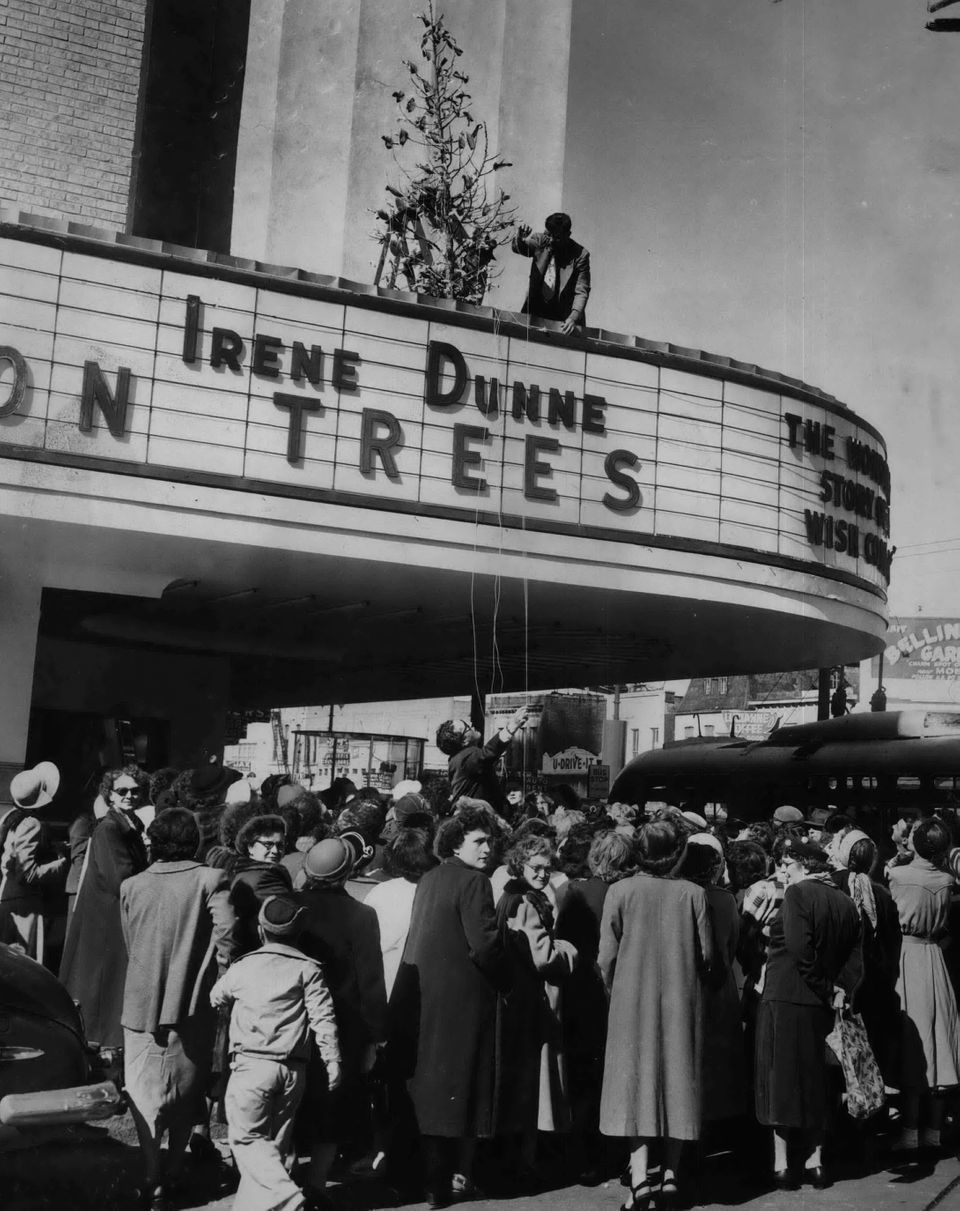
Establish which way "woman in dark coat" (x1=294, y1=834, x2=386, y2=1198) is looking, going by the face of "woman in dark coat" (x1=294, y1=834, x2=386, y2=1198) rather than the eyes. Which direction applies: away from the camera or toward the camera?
away from the camera

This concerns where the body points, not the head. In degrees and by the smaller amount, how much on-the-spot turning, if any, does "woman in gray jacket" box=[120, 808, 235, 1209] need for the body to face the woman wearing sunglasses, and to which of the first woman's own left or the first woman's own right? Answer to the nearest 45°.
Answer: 0° — they already face them

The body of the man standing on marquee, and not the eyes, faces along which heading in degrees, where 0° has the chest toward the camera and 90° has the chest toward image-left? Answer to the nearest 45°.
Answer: approximately 45°

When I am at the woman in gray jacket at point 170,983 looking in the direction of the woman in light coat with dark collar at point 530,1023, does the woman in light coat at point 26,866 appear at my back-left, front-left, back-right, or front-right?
back-left

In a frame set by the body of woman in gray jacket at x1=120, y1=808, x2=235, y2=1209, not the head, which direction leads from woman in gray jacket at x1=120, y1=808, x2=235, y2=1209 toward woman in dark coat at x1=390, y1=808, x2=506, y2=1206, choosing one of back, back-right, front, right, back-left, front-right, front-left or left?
right

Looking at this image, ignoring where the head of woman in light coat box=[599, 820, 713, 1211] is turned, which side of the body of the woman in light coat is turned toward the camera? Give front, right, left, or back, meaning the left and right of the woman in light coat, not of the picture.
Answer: back

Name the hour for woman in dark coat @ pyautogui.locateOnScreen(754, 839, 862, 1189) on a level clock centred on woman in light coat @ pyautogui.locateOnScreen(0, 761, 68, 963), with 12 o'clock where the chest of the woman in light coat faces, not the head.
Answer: The woman in dark coat is roughly at 1 o'clock from the woman in light coat.

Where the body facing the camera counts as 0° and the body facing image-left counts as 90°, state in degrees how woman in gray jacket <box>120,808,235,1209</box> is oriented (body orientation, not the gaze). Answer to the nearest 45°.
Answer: approximately 180°

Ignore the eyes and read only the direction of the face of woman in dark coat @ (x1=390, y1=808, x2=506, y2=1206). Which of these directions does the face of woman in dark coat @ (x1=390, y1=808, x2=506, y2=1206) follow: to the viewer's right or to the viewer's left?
to the viewer's right
